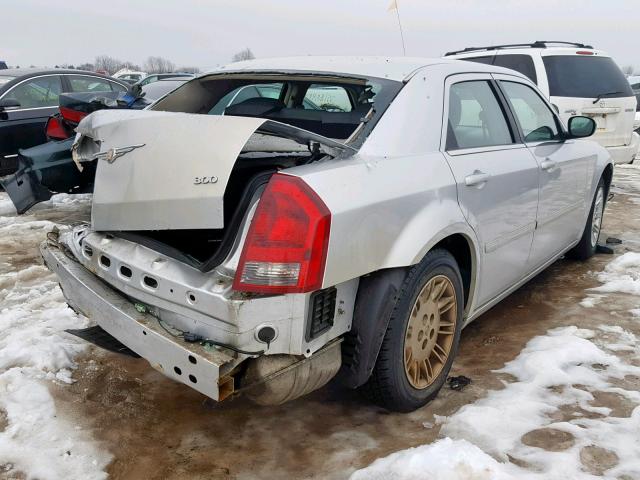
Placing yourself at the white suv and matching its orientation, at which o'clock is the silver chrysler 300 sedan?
The silver chrysler 300 sedan is roughly at 8 o'clock from the white suv.

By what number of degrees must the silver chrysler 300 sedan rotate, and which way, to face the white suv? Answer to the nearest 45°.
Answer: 0° — it already faces it

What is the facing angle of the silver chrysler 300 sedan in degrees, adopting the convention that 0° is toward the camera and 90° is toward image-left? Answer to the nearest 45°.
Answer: approximately 225°

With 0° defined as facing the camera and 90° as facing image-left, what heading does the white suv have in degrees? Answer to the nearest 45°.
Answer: approximately 135°
